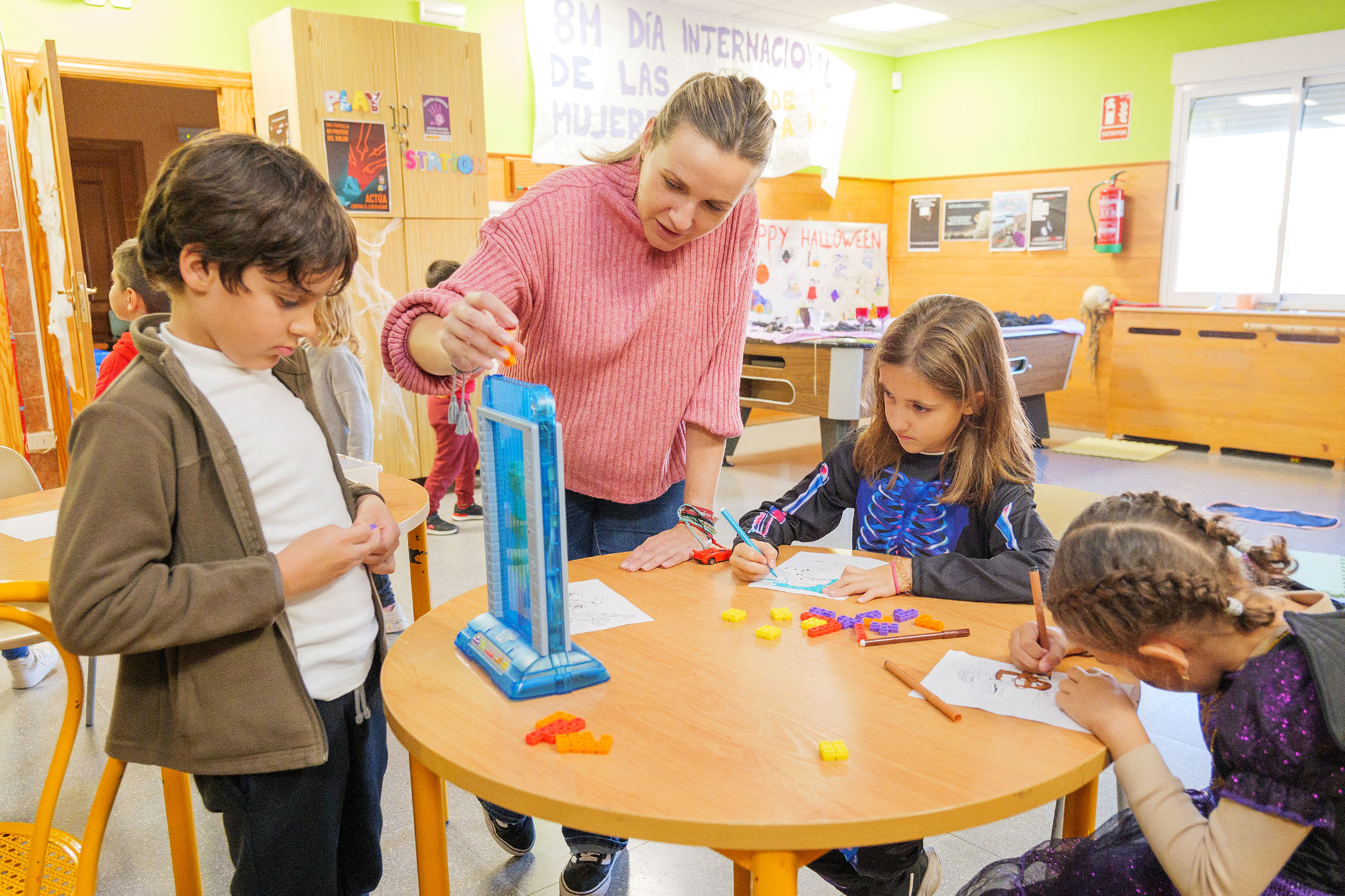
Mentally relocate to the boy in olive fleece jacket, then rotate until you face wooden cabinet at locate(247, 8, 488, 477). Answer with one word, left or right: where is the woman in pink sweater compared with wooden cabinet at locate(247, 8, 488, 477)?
right

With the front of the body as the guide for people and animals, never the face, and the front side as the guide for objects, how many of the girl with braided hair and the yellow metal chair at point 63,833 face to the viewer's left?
1

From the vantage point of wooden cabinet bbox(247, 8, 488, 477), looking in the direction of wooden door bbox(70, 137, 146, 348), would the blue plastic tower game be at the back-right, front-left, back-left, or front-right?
back-left

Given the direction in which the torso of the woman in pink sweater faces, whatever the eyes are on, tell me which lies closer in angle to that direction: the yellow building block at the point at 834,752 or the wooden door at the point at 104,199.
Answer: the yellow building block

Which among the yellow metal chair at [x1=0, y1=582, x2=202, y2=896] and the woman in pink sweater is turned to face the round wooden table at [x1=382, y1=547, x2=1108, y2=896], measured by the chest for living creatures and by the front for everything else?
the woman in pink sweater

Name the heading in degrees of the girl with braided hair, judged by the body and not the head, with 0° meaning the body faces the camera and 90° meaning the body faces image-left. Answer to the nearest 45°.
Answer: approximately 90°

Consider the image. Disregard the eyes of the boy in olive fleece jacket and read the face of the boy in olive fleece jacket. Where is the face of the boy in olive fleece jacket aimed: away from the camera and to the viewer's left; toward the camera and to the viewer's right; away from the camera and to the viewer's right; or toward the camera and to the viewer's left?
toward the camera and to the viewer's right
